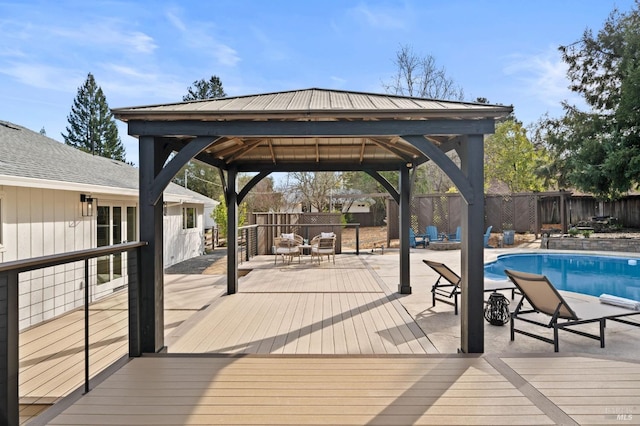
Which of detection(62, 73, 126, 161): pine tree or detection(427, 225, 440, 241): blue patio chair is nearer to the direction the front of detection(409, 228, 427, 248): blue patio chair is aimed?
the blue patio chair

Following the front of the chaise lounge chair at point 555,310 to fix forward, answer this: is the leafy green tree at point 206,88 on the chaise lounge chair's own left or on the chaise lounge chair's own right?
on the chaise lounge chair's own left

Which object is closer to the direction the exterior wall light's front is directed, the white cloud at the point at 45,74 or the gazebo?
the gazebo

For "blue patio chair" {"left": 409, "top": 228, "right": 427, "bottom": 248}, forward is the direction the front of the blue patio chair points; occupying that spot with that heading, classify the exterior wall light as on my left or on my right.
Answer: on my right

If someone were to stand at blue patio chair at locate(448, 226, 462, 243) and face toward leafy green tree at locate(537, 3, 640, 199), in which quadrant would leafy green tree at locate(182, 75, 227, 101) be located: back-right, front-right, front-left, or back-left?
back-left

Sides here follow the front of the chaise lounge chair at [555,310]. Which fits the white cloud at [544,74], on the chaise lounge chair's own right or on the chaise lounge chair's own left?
on the chaise lounge chair's own left

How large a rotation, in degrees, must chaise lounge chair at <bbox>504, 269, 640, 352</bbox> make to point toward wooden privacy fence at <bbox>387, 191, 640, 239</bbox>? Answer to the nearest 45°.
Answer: approximately 45° to its left

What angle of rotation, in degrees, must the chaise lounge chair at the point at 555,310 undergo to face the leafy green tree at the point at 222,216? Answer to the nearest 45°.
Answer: approximately 90° to its left
